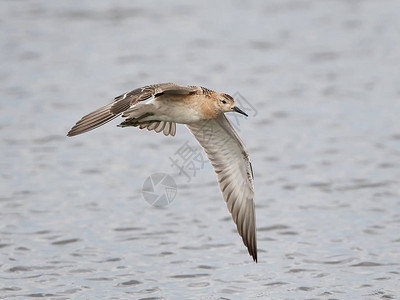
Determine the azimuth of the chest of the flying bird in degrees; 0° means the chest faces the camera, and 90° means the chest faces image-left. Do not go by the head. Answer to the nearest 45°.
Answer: approximately 315°
